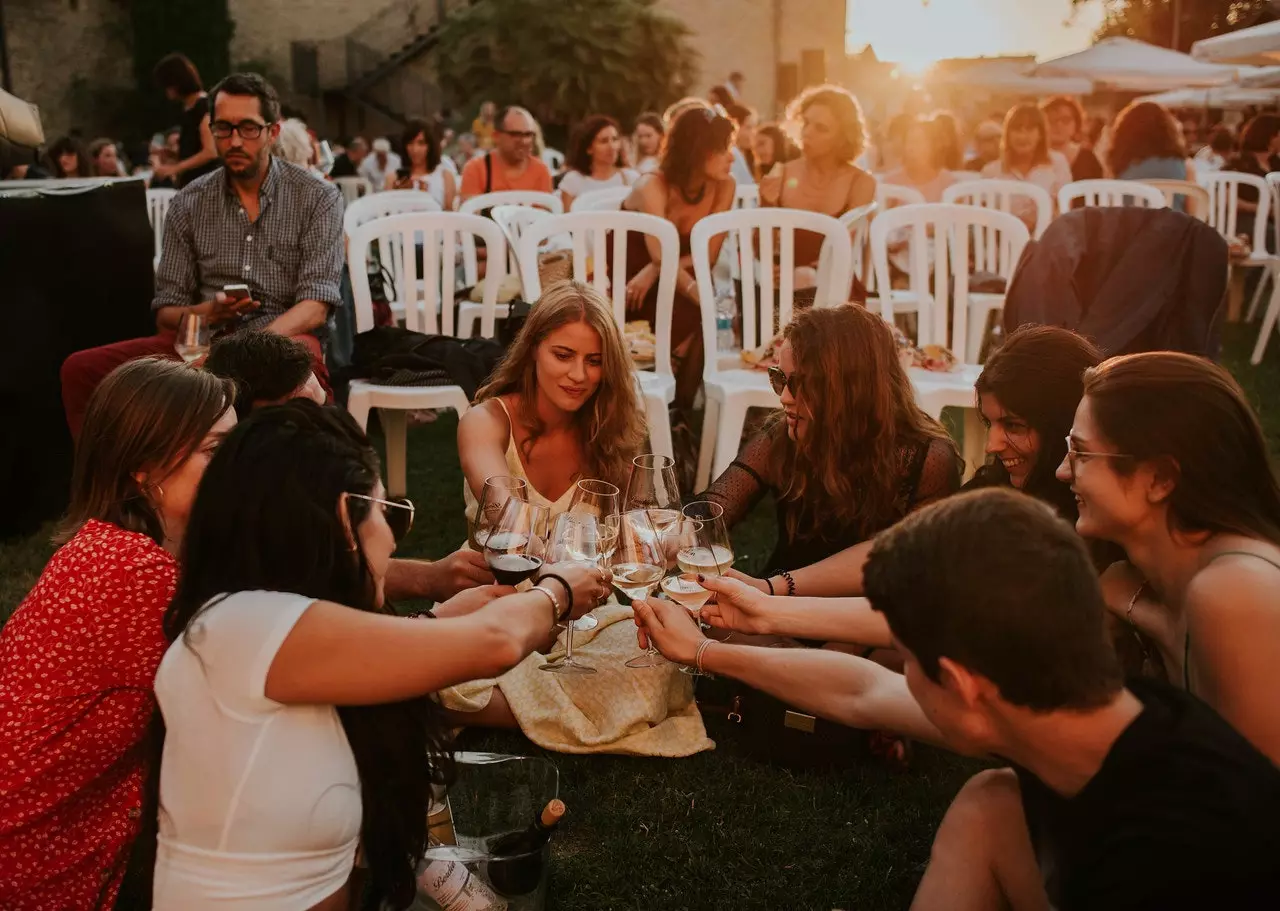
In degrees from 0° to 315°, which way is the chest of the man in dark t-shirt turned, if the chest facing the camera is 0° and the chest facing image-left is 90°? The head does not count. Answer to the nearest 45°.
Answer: approximately 135°

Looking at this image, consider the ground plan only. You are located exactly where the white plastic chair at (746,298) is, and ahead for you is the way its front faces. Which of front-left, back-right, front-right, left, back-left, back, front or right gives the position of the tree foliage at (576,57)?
back

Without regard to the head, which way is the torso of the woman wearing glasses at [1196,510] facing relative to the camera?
to the viewer's left

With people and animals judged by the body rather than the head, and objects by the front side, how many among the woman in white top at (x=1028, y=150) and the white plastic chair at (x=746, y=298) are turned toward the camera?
2

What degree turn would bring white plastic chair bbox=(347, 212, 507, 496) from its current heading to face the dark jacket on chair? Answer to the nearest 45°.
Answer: approximately 45° to its left

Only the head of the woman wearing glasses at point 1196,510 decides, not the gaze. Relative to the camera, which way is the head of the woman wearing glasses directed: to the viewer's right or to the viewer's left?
to the viewer's left

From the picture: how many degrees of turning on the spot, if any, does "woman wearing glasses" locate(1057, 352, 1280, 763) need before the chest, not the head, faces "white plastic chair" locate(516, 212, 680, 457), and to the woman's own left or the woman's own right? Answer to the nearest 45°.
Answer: approximately 45° to the woman's own right

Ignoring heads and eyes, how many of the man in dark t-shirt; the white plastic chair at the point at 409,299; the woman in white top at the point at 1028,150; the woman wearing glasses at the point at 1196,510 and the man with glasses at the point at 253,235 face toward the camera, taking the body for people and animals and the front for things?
3

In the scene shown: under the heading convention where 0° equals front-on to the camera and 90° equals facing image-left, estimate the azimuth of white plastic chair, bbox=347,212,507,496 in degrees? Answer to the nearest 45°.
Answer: approximately 0°
